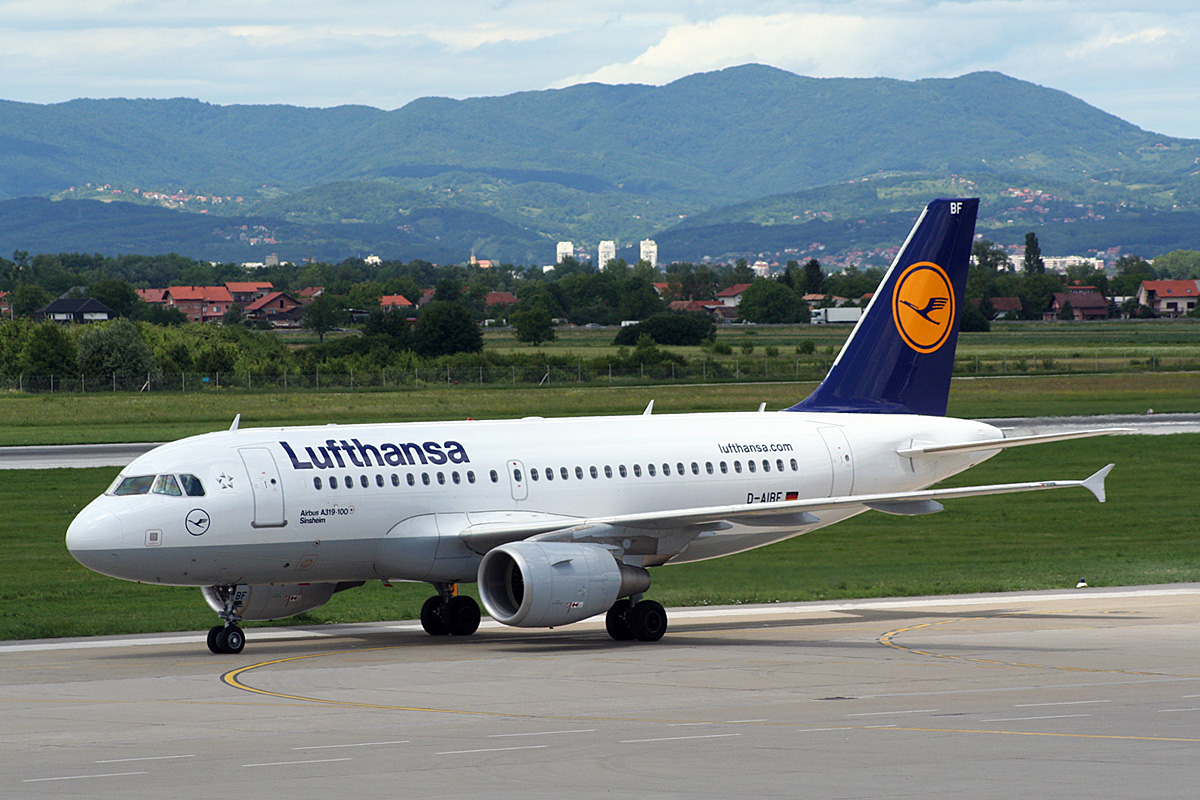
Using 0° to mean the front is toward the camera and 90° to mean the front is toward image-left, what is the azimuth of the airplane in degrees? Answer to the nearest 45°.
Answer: approximately 45°
